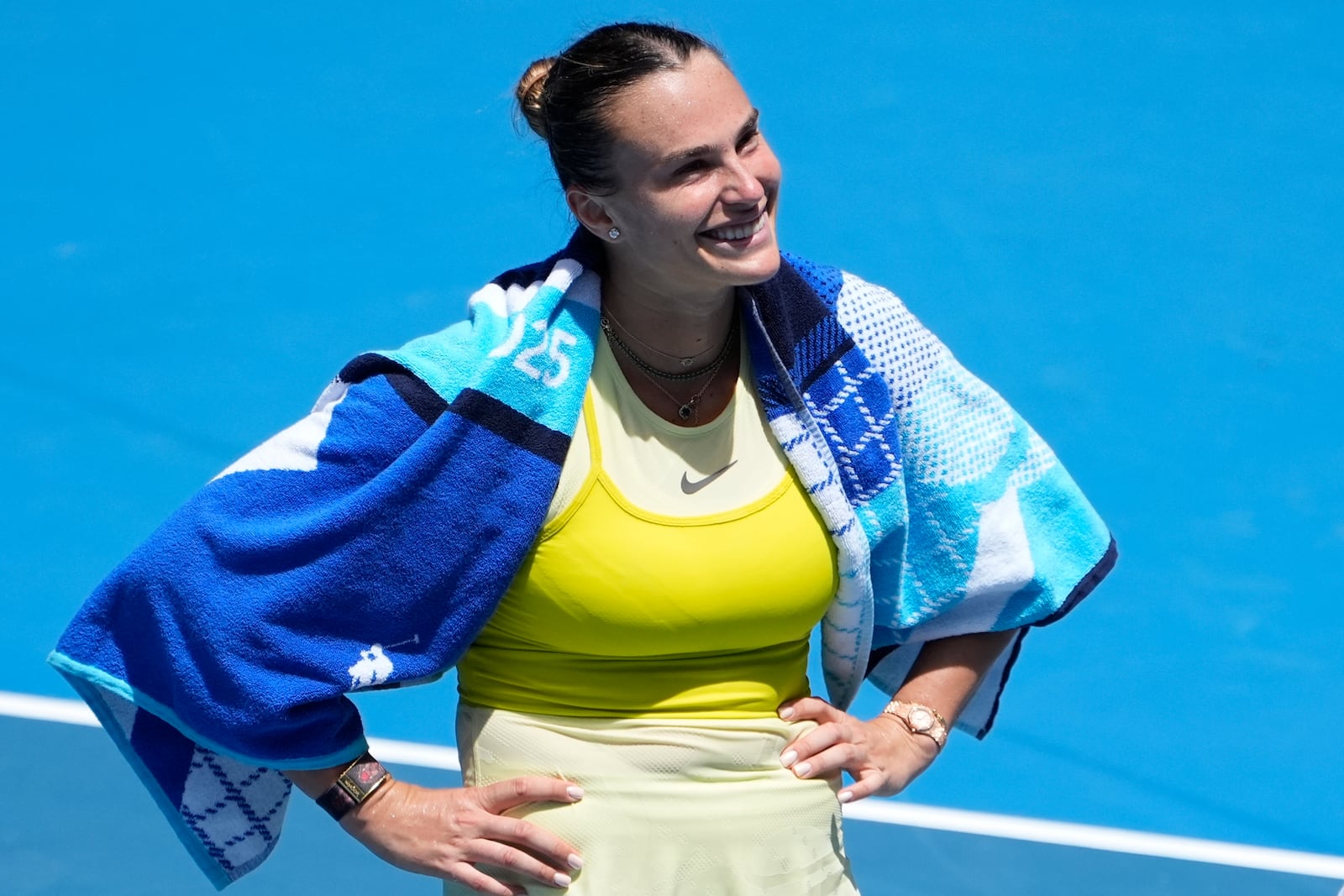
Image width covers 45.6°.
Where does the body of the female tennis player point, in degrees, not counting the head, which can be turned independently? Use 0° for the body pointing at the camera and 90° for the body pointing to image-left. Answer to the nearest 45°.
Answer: approximately 315°

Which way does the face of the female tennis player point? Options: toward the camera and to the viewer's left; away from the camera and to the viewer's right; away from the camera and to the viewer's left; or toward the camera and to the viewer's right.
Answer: toward the camera and to the viewer's right
